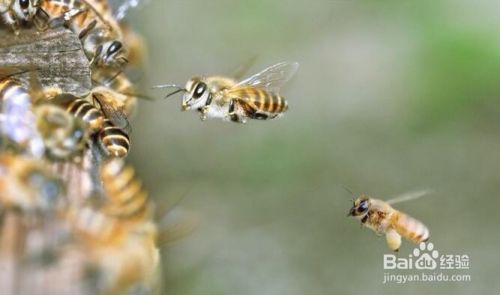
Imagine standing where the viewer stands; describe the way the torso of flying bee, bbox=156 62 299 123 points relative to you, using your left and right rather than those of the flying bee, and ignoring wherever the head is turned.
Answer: facing to the left of the viewer

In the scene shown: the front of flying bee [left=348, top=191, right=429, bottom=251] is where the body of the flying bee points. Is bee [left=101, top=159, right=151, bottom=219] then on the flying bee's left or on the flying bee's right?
on the flying bee's left

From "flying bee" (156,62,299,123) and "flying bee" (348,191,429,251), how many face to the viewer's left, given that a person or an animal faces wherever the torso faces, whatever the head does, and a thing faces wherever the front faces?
2

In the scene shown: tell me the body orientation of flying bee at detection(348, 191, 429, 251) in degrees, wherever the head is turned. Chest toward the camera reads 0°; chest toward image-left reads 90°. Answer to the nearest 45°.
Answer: approximately 90°

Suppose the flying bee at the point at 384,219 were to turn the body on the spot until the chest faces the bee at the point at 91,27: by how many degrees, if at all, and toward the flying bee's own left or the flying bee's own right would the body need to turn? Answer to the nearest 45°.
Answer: approximately 45° to the flying bee's own left
